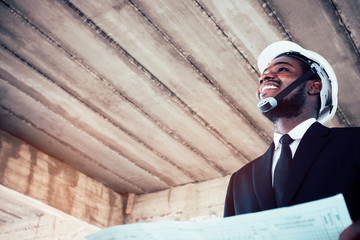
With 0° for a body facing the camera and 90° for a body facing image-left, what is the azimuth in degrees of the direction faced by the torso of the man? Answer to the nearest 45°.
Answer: approximately 45°

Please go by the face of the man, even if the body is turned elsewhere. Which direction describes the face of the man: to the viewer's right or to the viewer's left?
to the viewer's left

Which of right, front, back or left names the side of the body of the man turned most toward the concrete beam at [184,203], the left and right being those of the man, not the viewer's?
right

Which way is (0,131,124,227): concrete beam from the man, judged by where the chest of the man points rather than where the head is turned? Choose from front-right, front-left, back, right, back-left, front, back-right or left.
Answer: right
